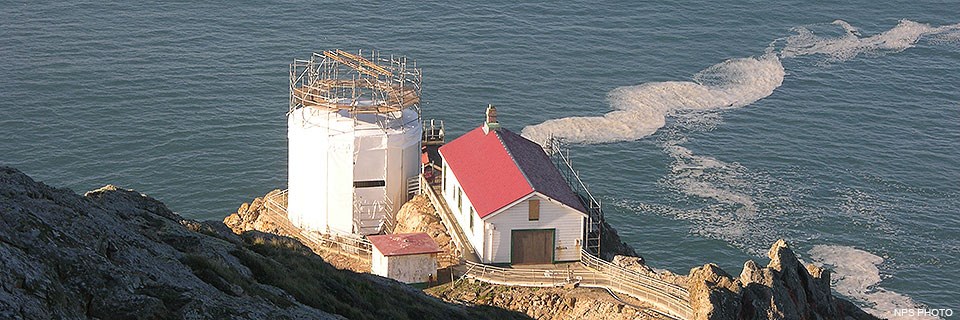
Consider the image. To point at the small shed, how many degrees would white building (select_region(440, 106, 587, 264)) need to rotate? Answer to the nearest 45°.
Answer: approximately 90° to its right

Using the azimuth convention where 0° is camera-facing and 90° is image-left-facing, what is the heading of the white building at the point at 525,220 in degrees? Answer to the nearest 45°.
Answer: approximately 0°

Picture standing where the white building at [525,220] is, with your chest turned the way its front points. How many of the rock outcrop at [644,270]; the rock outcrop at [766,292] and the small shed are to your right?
1

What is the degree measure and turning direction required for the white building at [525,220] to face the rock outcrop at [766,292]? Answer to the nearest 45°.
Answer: approximately 45° to its left

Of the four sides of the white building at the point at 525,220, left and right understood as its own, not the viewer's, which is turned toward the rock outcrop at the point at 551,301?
front
